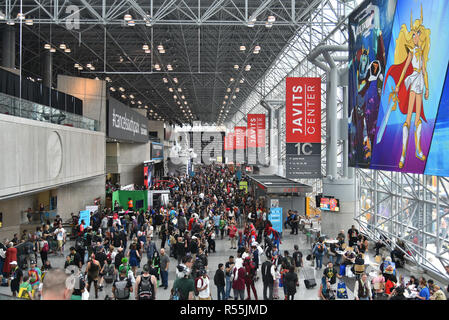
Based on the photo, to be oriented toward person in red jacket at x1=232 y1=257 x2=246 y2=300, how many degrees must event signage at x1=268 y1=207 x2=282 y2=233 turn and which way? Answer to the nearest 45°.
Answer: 0° — it already faces them

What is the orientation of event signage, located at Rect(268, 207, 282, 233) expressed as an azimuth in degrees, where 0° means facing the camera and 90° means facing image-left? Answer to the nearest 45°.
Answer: approximately 0°

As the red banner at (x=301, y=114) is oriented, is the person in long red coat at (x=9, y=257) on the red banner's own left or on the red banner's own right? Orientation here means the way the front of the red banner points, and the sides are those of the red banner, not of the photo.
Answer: on the red banner's own right

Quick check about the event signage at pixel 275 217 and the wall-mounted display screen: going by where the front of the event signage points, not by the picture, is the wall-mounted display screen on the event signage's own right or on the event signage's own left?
on the event signage's own left

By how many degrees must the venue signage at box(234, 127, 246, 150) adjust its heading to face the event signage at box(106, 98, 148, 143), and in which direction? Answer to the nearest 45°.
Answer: approximately 45° to its right

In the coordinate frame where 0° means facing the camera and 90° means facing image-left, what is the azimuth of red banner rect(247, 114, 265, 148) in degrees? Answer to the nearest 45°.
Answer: approximately 0°

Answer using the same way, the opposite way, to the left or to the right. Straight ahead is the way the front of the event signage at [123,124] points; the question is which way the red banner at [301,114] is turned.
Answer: to the right

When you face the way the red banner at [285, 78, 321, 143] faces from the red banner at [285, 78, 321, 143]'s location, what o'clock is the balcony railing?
The balcony railing is roughly at 2 o'clock from the red banner.

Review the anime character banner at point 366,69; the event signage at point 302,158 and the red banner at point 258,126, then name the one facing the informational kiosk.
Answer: the red banner

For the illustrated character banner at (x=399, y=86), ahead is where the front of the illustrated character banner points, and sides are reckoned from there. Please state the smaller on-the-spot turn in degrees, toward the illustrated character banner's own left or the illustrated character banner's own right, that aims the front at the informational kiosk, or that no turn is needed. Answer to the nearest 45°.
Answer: approximately 90° to the illustrated character banner's own right

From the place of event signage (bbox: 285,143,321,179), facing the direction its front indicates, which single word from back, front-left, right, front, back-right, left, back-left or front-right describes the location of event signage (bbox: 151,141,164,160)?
back-right
